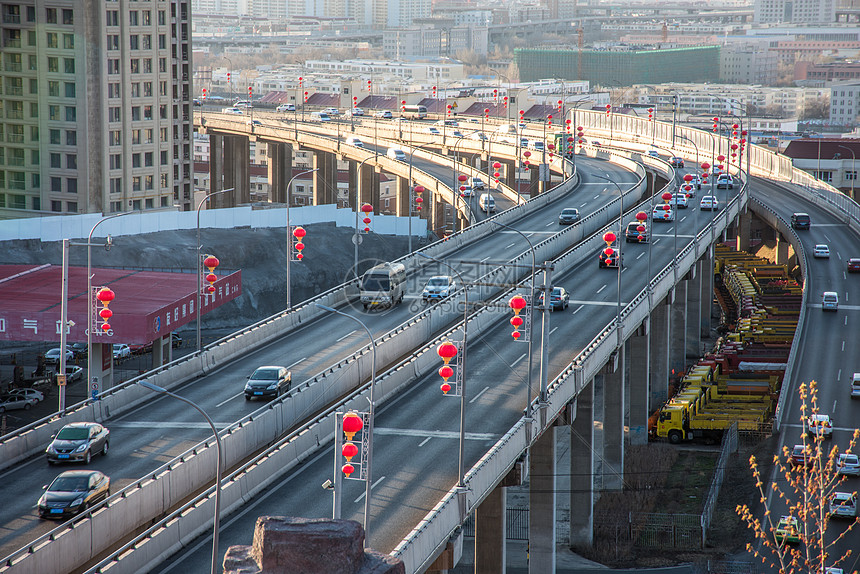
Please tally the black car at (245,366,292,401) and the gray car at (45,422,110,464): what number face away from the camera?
0

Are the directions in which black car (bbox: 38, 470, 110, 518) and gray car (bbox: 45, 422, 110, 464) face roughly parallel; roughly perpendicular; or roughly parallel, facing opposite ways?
roughly parallel

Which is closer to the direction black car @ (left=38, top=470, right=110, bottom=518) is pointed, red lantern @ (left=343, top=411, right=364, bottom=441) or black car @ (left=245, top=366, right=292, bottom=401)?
the red lantern

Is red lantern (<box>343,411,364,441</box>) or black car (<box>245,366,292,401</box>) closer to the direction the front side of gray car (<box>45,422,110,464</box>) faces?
the red lantern

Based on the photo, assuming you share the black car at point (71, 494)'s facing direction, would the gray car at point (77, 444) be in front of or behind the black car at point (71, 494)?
behind

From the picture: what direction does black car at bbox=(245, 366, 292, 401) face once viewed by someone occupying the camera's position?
facing the viewer and to the left of the viewer

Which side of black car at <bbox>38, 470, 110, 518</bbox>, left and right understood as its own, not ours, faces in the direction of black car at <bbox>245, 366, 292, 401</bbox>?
back

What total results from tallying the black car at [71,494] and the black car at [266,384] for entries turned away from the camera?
0

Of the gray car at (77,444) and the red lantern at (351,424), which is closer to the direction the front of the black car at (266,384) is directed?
the gray car

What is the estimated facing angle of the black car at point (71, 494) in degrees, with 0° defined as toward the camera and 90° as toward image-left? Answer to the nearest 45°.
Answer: approximately 45°

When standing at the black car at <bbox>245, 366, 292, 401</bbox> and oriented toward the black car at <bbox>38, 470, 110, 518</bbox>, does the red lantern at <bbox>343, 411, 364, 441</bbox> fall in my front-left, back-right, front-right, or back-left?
front-left

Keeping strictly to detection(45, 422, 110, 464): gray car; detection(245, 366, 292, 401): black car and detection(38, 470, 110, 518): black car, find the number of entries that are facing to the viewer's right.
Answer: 0

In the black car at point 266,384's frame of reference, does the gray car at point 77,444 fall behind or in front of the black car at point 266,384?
in front

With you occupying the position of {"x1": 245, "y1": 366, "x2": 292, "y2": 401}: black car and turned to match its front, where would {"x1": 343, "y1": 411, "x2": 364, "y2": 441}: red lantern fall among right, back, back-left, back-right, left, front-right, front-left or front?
front-left

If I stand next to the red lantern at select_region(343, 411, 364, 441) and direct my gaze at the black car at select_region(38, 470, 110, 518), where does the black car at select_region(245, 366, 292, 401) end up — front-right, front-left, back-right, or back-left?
front-right

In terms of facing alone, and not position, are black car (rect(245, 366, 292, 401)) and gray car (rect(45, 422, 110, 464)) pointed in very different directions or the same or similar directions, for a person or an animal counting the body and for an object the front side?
same or similar directions

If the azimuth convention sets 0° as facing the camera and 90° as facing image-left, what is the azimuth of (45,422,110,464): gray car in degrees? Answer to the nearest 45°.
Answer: approximately 45°
